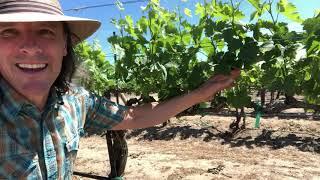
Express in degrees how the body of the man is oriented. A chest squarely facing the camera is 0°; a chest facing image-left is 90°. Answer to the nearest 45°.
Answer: approximately 0°
